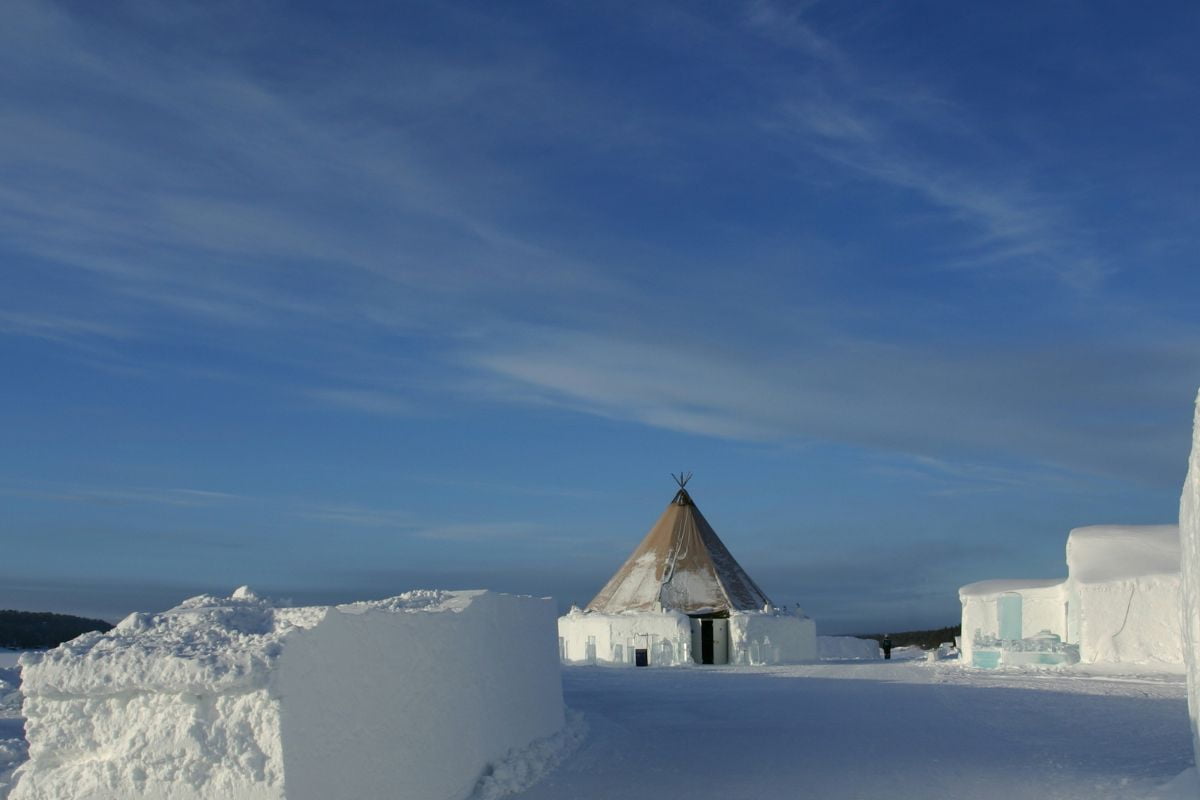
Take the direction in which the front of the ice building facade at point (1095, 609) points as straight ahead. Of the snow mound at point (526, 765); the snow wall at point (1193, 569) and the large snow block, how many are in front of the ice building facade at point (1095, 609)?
3

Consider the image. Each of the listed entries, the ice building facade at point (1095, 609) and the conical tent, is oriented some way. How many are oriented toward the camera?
2

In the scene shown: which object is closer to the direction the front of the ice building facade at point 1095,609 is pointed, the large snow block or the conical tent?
the large snow block

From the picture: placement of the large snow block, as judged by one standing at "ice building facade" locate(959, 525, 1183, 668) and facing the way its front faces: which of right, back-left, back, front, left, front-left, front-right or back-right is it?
front

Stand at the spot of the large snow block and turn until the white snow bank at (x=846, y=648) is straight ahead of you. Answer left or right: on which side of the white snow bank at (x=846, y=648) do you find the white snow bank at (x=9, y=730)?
left

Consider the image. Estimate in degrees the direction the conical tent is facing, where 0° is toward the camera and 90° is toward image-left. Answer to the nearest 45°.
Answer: approximately 0°

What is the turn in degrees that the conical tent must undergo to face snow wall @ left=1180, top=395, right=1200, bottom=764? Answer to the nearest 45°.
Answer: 0° — it already faces it

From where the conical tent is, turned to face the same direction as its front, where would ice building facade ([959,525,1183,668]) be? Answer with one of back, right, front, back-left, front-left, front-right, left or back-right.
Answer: front-left

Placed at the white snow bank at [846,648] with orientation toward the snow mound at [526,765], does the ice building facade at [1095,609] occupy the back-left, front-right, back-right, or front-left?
front-left

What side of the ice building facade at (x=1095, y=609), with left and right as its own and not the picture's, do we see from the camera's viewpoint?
front

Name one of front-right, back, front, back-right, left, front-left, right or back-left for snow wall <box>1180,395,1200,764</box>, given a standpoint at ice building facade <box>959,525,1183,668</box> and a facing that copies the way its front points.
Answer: front

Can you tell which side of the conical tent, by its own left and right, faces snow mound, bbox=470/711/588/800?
front

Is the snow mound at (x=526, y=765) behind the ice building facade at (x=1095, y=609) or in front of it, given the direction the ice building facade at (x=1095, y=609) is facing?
in front

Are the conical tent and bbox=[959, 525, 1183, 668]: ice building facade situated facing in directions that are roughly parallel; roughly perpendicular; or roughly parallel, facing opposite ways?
roughly parallel
